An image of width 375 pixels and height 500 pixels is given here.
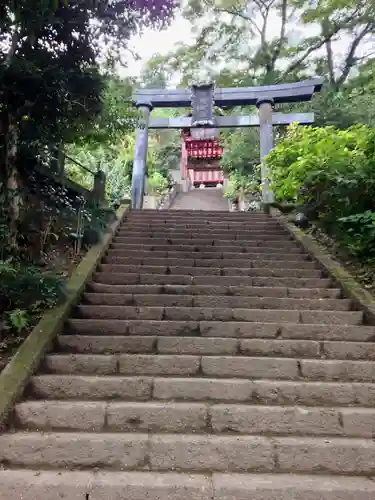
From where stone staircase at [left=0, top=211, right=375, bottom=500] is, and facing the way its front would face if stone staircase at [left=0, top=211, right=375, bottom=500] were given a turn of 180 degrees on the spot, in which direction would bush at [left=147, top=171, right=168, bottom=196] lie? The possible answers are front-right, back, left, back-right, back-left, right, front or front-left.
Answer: front

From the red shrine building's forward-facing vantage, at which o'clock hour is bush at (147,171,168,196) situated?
The bush is roughly at 1 o'clock from the red shrine building.

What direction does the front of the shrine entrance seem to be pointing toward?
toward the camera

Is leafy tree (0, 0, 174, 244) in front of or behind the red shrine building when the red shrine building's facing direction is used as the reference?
in front

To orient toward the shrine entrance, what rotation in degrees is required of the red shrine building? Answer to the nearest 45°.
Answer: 0° — it already faces it

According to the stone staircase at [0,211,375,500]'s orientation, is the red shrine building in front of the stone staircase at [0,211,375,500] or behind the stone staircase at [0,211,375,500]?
behind

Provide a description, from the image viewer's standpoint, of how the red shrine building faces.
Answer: facing the viewer

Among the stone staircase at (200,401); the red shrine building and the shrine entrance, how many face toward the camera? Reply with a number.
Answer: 3

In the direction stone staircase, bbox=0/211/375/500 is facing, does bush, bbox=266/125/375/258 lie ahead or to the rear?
to the rear

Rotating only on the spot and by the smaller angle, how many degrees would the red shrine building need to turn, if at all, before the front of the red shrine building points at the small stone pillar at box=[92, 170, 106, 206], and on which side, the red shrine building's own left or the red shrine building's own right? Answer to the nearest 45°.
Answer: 0° — it already faces it
